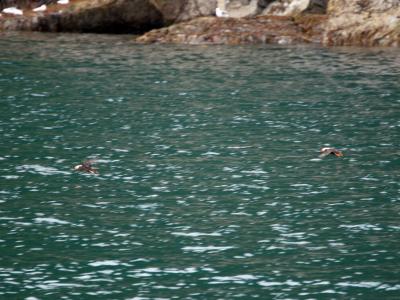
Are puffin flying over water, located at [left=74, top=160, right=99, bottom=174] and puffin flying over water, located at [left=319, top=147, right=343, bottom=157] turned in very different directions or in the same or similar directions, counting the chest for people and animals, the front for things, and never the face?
same or similar directions

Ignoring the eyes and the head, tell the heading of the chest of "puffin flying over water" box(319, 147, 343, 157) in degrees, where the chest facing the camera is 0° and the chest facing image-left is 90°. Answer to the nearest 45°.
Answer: approximately 90°

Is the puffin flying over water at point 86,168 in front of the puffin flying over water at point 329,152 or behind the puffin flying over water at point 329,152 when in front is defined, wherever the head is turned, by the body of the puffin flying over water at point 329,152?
in front

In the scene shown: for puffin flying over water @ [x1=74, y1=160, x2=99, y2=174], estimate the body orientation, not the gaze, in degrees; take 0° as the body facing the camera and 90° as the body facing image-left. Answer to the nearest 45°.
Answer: approximately 90°

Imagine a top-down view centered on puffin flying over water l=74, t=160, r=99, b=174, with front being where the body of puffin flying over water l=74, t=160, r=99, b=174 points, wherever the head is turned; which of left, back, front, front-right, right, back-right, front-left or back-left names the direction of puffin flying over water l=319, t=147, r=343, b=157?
back
